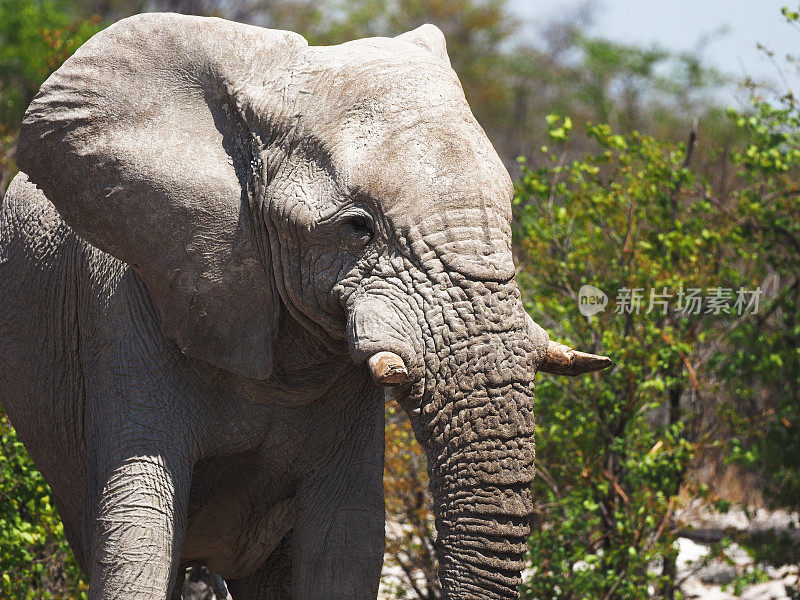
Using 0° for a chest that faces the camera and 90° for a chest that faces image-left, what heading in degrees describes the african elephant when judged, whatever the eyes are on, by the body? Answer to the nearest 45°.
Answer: approximately 315°
